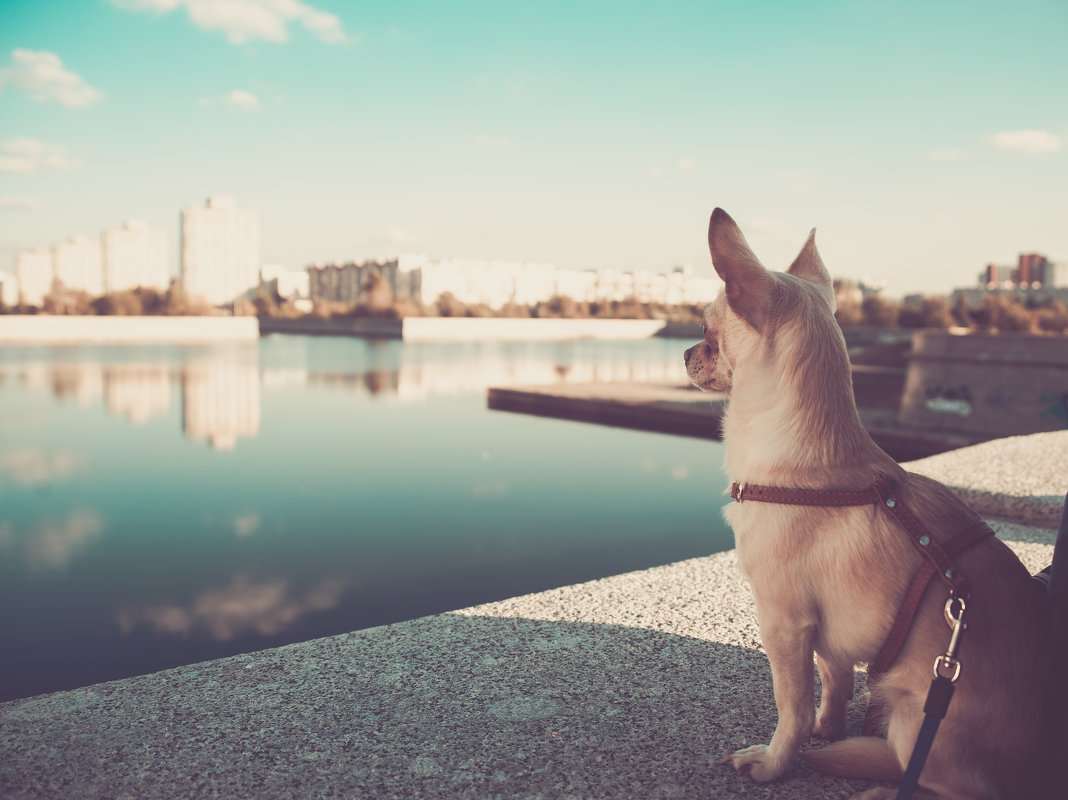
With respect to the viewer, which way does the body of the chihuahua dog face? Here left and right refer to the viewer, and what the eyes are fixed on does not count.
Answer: facing away from the viewer and to the left of the viewer

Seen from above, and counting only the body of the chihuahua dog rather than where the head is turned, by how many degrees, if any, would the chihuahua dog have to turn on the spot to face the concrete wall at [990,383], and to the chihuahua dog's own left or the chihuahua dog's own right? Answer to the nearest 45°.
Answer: approximately 45° to the chihuahua dog's own right
